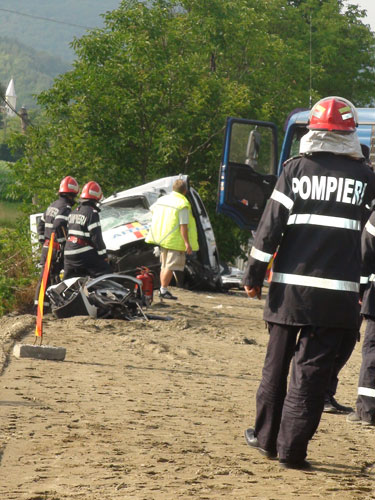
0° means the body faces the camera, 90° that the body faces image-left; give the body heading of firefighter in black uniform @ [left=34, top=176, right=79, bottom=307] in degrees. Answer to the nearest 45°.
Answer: approximately 225°

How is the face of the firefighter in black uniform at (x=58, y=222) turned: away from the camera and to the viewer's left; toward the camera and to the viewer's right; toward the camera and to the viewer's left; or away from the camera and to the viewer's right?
away from the camera and to the viewer's right

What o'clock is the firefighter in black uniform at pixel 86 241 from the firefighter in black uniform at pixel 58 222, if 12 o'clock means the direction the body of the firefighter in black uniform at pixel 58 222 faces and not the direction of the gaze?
the firefighter in black uniform at pixel 86 241 is roughly at 4 o'clock from the firefighter in black uniform at pixel 58 222.

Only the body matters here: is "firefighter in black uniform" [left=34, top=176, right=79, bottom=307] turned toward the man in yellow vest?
no

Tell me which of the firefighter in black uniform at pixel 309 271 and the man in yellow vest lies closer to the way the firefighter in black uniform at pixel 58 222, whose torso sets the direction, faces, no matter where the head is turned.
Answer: the man in yellow vest

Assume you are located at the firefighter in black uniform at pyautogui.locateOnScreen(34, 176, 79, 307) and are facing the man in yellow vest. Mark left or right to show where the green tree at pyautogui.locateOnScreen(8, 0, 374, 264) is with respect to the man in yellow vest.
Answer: left
